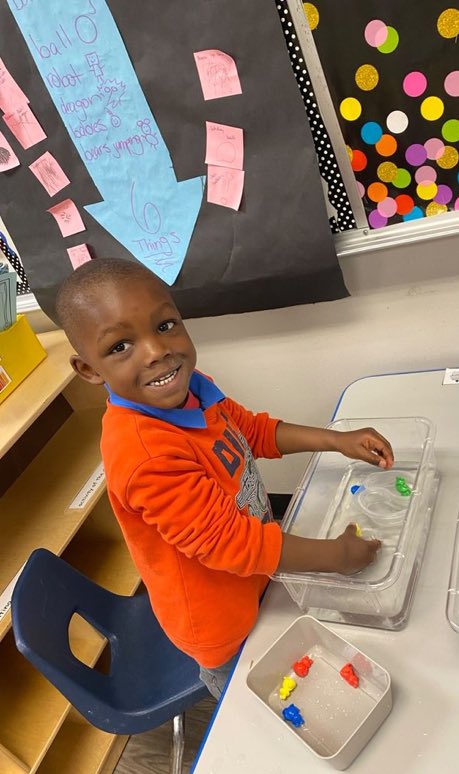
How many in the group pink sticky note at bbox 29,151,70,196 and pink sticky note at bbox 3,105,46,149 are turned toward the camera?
2

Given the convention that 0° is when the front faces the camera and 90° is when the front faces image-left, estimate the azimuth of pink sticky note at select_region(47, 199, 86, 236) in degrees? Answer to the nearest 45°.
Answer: approximately 0°

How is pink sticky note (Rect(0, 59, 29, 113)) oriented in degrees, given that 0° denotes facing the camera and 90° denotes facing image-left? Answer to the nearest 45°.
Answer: approximately 0°

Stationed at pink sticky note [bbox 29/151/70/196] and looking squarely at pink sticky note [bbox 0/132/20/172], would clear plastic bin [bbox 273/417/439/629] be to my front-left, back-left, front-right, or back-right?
back-left

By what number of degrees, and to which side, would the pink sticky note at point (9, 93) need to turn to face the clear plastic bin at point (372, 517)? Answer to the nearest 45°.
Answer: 0° — it already faces it

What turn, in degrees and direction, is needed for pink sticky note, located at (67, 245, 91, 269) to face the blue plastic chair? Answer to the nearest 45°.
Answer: approximately 45° to its right
